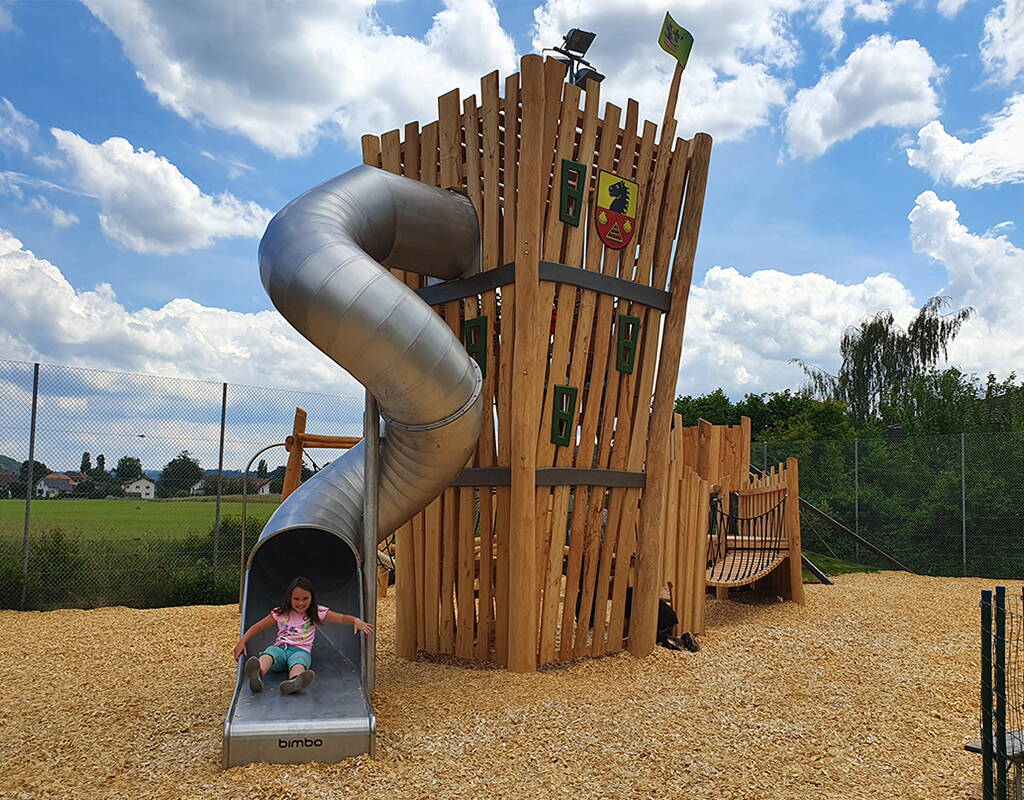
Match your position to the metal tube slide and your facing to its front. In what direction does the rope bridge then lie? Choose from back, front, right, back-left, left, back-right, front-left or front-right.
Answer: back-left

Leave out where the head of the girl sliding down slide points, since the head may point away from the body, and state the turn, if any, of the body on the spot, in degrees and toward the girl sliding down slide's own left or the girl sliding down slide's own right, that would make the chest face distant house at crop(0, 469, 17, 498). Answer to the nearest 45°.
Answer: approximately 135° to the girl sliding down slide's own right

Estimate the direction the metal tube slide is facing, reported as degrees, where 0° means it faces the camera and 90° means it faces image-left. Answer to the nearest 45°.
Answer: approximately 0°

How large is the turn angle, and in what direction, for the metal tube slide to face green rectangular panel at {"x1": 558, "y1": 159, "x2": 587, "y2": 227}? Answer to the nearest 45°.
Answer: approximately 135° to its left

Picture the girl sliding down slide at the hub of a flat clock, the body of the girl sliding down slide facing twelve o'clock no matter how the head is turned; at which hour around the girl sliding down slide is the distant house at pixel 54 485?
The distant house is roughly at 5 o'clock from the girl sliding down slide.

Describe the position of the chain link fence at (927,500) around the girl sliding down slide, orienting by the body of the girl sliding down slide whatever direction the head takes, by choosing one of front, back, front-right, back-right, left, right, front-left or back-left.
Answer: back-left

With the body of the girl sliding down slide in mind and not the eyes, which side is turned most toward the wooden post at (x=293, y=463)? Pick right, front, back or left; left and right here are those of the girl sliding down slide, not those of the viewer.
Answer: back

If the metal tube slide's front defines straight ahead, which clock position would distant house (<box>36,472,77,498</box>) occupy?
The distant house is roughly at 5 o'clock from the metal tube slide.

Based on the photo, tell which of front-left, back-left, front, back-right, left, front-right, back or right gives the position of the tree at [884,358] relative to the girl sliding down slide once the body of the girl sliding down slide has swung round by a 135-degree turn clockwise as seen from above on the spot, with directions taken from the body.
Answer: right

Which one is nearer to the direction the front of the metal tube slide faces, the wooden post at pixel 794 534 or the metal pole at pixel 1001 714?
the metal pole

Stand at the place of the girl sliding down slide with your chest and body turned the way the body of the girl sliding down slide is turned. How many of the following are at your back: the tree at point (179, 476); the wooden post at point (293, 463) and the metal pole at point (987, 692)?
2
